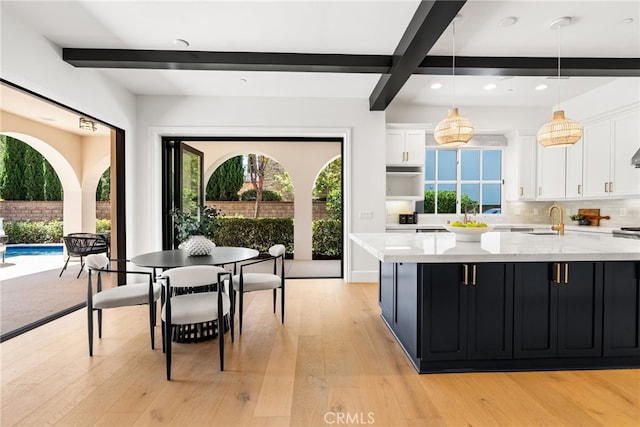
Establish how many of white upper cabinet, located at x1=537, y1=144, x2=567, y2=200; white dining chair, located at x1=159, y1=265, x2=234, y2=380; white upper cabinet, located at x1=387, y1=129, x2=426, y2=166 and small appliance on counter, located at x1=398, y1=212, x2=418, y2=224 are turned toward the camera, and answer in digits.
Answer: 3

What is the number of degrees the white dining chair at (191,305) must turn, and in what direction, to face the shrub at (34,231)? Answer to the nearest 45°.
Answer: approximately 45° to its left

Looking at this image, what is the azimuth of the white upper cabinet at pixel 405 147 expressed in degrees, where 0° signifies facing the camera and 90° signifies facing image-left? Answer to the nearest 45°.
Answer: approximately 0°

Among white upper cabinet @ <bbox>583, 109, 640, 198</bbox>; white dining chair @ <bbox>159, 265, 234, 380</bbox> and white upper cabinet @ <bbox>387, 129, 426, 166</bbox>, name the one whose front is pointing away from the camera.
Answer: the white dining chair

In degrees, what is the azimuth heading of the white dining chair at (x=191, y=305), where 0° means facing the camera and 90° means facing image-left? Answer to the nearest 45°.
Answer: approximately 180°

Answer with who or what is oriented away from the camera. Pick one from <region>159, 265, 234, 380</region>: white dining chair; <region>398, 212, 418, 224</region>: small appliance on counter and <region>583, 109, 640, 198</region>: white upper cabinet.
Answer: the white dining chair

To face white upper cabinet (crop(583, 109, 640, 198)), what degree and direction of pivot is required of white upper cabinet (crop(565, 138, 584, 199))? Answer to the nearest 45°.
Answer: approximately 90° to its left
